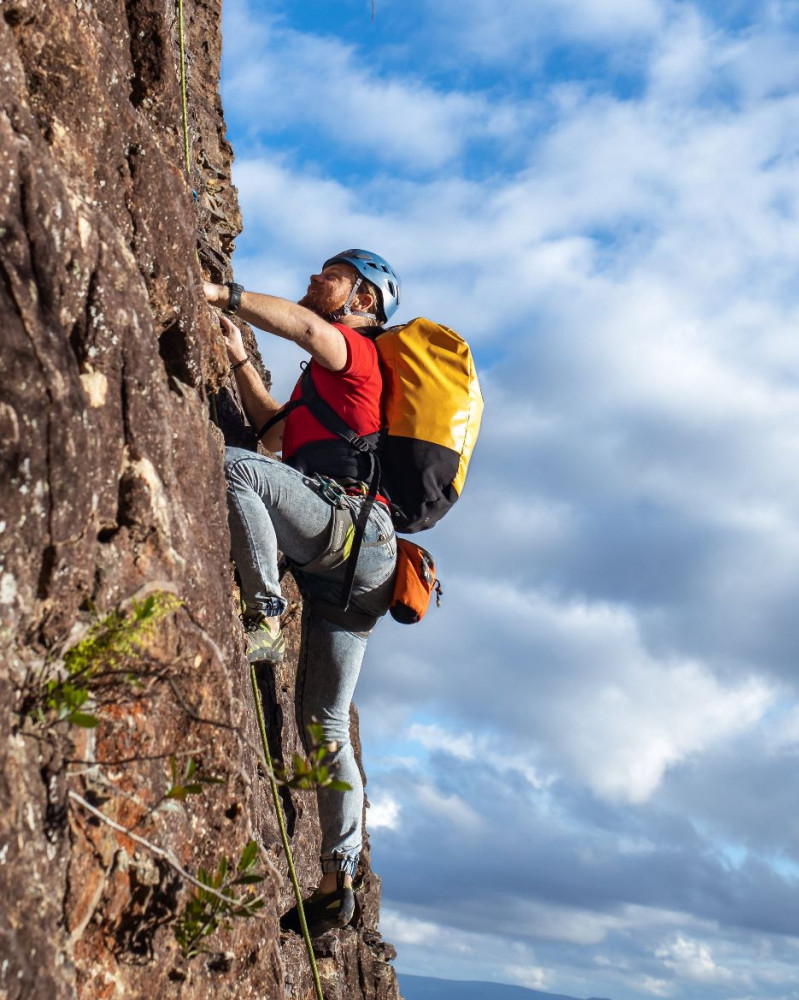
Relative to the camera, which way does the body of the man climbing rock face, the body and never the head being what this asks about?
to the viewer's left
